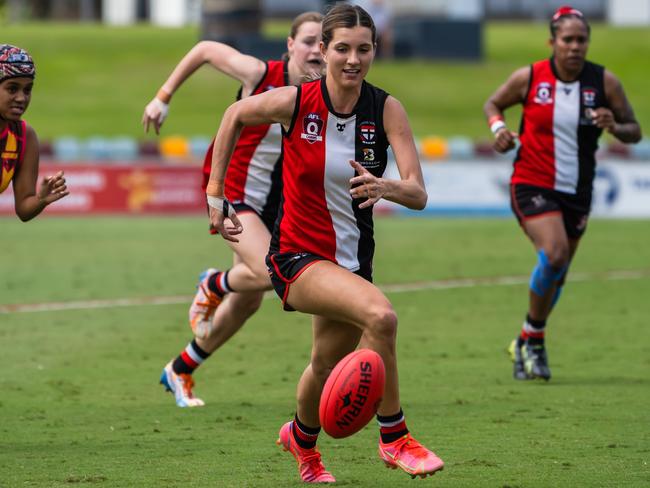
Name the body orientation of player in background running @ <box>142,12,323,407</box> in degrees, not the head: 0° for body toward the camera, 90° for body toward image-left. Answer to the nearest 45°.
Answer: approximately 315°

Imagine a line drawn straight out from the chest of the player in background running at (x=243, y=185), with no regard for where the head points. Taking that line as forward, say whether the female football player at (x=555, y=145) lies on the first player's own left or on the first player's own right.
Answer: on the first player's own left

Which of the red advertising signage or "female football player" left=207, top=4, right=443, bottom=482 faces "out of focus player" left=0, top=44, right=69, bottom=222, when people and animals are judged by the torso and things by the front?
the red advertising signage

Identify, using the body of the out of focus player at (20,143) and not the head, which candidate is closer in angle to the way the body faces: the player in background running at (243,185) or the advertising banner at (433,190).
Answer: the player in background running

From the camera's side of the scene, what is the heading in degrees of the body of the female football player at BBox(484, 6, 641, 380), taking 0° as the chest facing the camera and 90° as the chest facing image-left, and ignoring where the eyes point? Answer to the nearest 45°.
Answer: approximately 0°

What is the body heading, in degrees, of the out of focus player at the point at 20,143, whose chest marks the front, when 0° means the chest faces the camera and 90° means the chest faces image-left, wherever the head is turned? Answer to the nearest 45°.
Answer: approximately 315°

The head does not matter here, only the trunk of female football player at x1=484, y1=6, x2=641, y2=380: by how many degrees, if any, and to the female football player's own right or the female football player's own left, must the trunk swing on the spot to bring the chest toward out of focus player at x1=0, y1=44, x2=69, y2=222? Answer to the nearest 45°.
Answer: approximately 45° to the female football player's own right

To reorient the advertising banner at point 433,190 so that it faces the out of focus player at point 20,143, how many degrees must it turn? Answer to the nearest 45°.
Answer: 0° — it already faces them

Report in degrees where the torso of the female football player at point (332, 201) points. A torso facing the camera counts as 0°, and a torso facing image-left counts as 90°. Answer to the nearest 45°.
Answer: approximately 315°

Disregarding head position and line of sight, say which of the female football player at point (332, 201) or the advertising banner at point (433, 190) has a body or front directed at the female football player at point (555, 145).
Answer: the advertising banner

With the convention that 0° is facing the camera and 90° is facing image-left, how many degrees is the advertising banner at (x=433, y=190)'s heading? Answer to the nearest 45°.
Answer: approximately 0°

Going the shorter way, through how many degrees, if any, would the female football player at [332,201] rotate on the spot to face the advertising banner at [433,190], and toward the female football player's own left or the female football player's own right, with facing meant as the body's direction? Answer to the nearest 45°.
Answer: approximately 135° to the female football player's own left

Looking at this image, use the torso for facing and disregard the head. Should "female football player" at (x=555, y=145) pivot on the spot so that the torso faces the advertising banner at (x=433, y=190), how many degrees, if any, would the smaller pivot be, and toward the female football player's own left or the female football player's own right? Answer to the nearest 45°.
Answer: approximately 180°

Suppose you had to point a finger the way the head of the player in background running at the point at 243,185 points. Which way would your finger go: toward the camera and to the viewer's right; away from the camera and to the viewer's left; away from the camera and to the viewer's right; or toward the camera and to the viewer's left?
toward the camera and to the viewer's right

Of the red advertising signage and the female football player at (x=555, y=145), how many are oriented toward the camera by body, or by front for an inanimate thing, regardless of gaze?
2
